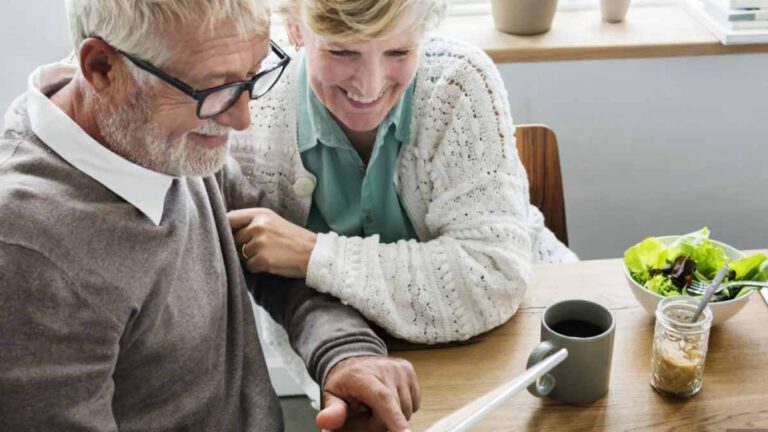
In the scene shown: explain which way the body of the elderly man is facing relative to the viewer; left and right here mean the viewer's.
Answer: facing the viewer and to the right of the viewer

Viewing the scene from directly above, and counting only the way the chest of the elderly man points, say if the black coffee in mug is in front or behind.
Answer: in front

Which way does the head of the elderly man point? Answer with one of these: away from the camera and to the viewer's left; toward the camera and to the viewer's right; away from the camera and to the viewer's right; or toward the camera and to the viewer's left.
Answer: toward the camera and to the viewer's right

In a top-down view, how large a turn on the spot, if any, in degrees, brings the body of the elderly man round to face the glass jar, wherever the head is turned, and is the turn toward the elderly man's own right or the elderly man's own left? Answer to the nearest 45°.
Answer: approximately 45° to the elderly man's own left

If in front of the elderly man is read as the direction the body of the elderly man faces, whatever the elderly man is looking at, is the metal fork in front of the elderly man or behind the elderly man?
in front

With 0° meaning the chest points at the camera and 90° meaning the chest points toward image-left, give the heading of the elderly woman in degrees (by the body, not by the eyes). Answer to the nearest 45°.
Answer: approximately 0°

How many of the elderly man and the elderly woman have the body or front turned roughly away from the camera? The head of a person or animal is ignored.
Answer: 0

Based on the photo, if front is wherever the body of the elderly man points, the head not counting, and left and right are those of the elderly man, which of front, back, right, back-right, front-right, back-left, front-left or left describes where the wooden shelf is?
left

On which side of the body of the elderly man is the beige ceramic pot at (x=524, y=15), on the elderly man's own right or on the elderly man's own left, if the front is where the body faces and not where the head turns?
on the elderly man's own left

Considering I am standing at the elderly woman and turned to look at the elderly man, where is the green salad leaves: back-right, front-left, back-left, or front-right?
back-left

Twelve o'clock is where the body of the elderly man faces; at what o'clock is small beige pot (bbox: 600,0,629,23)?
The small beige pot is roughly at 9 o'clock from the elderly man.
